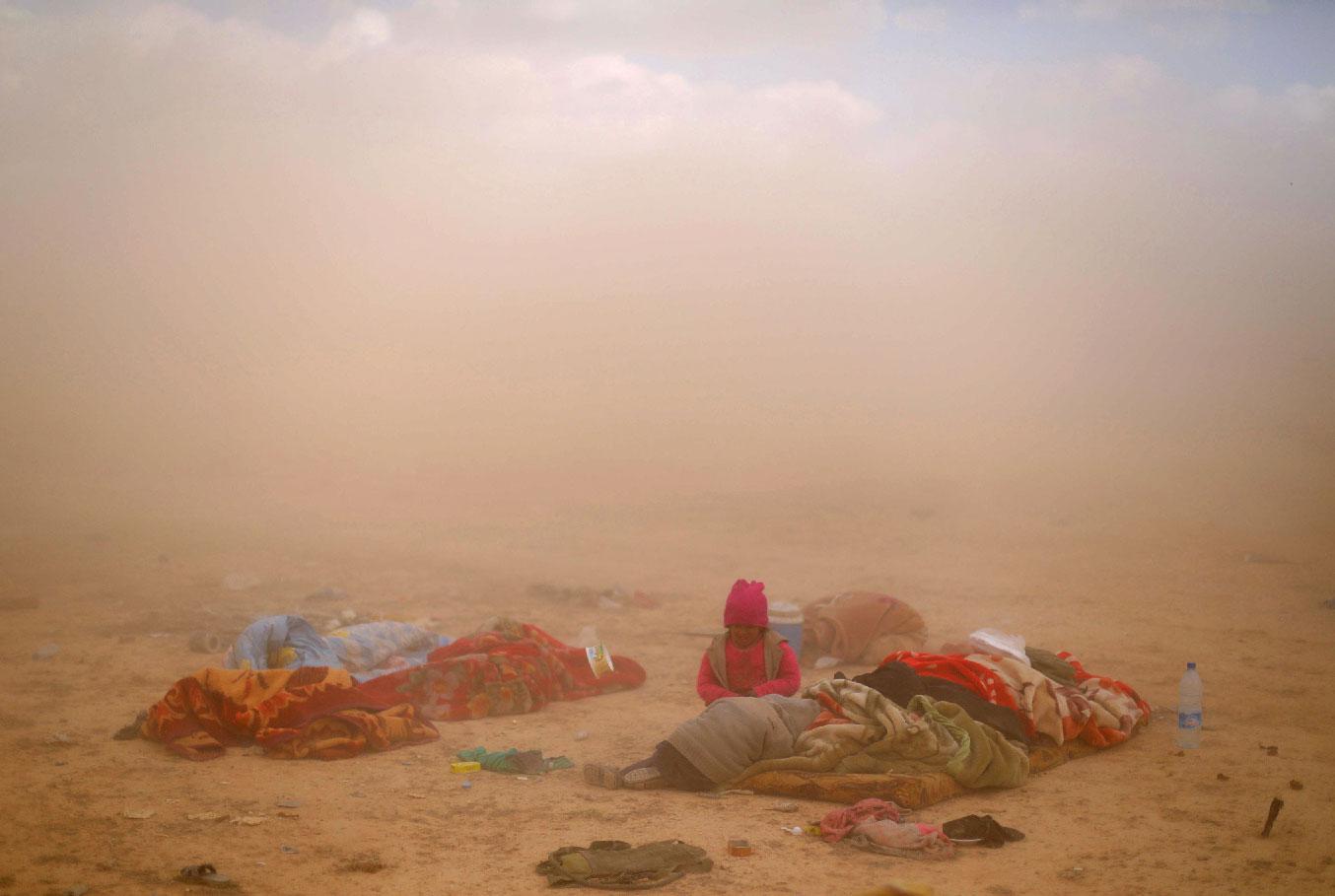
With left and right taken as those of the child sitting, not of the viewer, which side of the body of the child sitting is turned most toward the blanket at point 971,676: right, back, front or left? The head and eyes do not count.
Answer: left

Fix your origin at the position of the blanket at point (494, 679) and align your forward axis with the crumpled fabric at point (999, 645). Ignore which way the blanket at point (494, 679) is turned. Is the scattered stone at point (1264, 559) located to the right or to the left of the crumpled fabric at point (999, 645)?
left

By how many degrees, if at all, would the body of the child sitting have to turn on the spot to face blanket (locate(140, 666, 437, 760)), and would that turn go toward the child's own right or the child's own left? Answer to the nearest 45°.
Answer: approximately 90° to the child's own right

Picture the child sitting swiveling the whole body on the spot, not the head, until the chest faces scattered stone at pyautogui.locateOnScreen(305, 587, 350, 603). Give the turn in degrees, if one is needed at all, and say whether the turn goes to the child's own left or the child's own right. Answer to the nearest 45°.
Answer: approximately 135° to the child's own right

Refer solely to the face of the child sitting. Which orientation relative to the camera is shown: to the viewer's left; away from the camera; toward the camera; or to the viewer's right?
toward the camera

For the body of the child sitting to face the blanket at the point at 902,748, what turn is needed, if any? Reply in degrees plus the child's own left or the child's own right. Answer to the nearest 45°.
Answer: approximately 45° to the child's own left

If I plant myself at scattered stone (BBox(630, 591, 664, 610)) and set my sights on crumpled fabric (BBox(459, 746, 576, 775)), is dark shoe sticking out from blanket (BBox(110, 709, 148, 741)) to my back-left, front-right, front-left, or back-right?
front-right

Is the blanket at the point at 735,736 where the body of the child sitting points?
yes

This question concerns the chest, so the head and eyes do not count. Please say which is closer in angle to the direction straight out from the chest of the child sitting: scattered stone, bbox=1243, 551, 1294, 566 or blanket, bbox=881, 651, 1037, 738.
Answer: the blanket

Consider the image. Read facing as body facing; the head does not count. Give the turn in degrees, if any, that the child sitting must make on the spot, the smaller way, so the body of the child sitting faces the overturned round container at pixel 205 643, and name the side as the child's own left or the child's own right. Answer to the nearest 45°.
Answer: approximately 135° to the child's own right

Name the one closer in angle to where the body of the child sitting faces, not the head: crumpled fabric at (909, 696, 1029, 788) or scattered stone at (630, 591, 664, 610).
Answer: the crumpled fabric

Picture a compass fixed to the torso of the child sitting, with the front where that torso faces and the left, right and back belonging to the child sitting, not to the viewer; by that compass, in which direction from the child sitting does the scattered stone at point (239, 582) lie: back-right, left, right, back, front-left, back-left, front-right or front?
back-right

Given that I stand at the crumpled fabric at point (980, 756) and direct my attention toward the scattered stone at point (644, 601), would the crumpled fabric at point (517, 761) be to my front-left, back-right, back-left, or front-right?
front-left

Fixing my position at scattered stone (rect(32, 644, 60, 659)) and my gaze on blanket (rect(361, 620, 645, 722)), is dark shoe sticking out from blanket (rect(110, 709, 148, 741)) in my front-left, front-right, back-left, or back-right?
front-right

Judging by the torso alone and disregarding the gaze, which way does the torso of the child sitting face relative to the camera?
toward the camera
